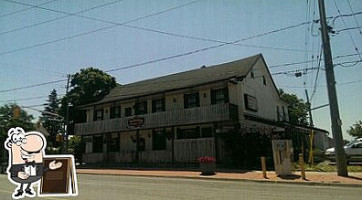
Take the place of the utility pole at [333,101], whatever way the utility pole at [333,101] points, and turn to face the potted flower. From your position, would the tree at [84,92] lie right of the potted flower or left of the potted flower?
right

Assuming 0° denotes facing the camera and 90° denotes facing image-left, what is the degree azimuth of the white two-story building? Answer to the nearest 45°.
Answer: approximately 45°

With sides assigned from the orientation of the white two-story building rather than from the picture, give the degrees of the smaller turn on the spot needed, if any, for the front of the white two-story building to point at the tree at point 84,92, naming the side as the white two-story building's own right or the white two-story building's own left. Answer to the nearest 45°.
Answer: approximately 90° to the white two-story building's own right

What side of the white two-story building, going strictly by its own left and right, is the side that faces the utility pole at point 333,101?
left
